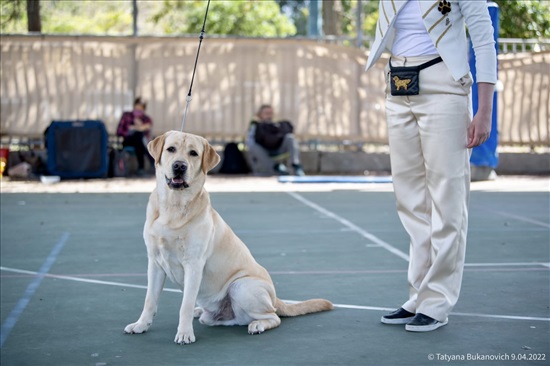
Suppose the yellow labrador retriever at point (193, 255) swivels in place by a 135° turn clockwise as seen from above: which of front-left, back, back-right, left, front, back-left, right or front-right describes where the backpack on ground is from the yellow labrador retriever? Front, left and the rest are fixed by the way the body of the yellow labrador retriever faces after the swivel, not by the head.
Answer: front

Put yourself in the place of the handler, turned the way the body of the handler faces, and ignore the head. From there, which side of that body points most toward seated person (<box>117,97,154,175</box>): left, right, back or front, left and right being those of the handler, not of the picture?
right

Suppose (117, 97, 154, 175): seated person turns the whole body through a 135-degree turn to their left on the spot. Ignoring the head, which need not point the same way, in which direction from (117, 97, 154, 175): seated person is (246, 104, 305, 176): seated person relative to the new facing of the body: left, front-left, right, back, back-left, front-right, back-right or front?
right

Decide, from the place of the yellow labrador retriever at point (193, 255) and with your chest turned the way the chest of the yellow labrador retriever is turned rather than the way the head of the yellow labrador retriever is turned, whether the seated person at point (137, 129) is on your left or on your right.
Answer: on your right

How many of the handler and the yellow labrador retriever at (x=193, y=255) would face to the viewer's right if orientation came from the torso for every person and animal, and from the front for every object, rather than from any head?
0

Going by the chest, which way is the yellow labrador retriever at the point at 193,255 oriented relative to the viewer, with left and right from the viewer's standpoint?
facing the viewer and to the left of the viewer

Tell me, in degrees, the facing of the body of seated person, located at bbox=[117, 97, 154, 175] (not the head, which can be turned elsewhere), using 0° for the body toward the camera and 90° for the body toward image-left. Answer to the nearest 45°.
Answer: approximately 315°

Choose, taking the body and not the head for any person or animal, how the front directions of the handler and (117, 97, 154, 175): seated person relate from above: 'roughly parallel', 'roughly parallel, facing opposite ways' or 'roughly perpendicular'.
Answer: roughly perpendicular

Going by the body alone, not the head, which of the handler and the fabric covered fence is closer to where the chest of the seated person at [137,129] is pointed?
the handler

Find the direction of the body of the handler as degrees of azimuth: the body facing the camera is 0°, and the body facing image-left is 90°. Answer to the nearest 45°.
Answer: approximately 45°

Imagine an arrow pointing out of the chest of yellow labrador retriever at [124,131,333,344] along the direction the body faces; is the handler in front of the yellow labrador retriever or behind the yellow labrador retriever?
behind

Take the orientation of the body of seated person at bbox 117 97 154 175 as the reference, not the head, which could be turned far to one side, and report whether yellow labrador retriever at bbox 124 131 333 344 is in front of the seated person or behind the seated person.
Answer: in front
